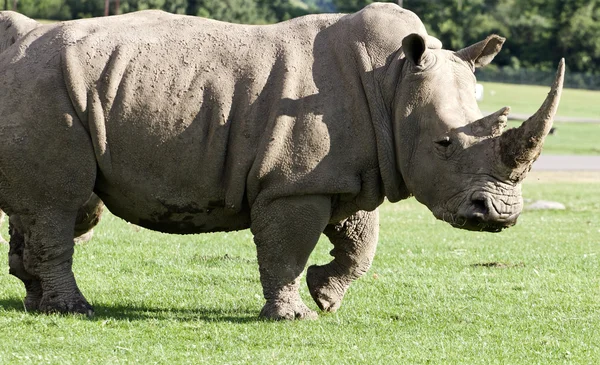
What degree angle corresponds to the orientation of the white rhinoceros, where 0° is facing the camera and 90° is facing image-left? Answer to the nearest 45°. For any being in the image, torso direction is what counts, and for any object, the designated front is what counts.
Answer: approximately 270°
